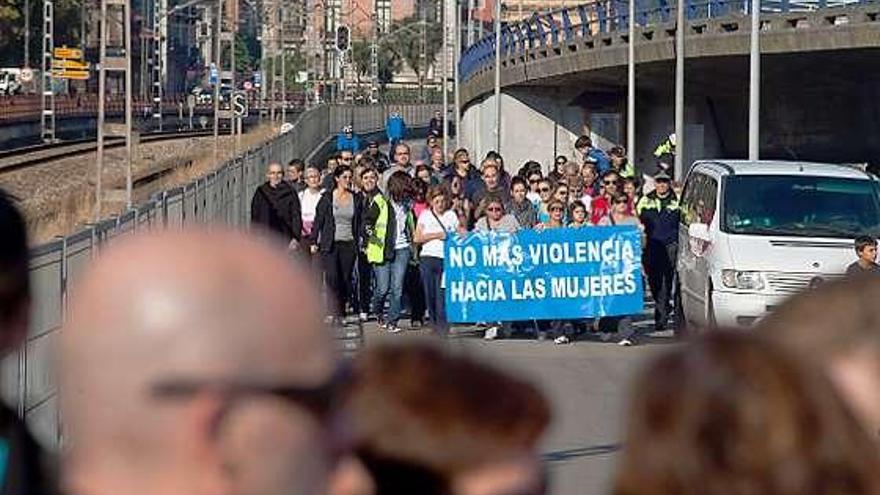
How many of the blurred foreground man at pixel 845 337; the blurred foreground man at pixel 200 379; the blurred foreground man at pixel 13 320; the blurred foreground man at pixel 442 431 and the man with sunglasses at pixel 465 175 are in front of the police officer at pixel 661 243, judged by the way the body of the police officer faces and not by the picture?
4

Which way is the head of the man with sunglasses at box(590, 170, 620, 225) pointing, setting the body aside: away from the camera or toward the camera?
toward the camera

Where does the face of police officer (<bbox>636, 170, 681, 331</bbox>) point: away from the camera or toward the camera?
toward the camera

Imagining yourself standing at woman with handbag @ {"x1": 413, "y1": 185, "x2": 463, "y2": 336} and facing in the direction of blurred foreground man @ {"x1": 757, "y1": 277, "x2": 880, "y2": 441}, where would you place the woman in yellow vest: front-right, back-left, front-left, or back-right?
back-right

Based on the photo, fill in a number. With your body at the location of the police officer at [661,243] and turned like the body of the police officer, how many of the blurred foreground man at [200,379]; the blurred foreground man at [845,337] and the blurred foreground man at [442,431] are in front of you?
3

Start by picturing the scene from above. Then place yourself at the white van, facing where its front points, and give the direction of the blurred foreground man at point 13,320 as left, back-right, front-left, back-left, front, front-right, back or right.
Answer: front

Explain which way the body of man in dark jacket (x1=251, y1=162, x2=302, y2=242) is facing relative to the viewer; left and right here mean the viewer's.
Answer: facing the viewer

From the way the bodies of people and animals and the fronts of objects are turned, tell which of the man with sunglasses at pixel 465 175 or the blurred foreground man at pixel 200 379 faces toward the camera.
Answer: the man with sunglasses

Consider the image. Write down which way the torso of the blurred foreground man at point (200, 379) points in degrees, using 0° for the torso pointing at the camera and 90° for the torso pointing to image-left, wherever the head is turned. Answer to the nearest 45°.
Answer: approximately 225°

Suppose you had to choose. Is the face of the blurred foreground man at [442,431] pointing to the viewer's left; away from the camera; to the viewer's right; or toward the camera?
away from the camera

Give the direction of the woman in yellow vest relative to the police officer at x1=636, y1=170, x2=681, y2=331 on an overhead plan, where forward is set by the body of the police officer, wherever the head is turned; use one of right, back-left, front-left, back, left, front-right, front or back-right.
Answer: right

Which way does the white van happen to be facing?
toward the camera

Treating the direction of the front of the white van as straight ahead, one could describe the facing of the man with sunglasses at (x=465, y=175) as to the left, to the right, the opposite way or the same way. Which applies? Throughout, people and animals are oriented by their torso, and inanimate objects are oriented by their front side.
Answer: the same way

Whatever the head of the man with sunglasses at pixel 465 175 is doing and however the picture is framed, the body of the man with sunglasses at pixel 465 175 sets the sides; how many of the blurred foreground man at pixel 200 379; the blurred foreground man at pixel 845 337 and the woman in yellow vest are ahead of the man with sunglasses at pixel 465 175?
3

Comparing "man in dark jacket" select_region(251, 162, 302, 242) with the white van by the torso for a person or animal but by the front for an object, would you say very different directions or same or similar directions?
same or similar directions

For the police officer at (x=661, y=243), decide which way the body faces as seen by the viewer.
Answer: toward the camera

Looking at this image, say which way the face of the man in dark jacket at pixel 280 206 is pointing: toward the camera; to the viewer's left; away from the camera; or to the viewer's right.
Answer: toward the camera

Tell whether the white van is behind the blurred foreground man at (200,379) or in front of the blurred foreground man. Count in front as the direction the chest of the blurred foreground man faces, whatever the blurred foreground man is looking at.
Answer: in front

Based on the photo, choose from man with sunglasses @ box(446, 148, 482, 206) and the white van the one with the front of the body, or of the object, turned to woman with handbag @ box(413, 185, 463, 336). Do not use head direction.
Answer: the man with sunglasses
